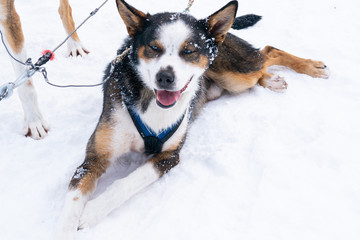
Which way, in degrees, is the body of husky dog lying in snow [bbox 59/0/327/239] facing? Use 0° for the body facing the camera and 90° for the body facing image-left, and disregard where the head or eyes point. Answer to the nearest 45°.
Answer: approximately 45°

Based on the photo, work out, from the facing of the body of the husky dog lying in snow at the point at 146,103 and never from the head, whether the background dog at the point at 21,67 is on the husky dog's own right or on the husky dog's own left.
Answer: on the husky dog's own right
